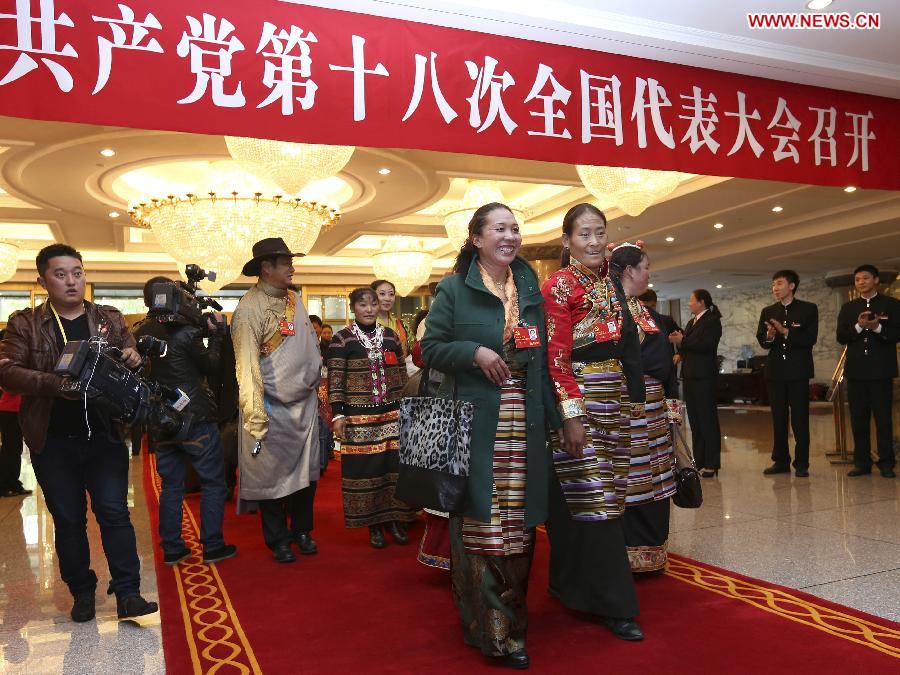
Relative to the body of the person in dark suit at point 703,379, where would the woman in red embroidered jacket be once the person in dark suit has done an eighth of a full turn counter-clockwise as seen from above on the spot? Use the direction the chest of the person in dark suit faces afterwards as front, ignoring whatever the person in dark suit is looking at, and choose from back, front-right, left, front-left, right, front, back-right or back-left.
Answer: front-left

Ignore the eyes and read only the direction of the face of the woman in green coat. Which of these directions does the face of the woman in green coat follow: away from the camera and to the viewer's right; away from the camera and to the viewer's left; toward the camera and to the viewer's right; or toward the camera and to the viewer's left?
toward the camera and to the viewer's right

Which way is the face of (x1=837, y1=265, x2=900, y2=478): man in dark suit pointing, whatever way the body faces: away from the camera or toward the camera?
toward the camera

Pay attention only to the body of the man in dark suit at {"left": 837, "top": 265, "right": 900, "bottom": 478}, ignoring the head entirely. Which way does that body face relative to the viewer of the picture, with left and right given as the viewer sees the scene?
facing the viewer

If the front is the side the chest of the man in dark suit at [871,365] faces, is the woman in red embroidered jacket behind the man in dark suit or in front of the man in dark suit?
in front

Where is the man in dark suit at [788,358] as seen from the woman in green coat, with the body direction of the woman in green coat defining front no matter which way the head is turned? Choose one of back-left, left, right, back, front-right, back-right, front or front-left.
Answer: left

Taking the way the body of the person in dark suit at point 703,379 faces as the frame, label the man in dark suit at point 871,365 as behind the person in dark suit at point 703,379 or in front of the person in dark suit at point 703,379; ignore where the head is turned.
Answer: behind

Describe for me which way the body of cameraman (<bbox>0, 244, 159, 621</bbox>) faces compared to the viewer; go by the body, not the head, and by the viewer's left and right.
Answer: facing the viewer and to the right of the viewer

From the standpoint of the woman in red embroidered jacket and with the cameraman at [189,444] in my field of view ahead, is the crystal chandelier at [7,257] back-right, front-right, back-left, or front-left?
front-right

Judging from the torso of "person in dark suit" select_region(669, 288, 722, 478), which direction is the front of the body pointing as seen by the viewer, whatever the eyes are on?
to the viewer's left

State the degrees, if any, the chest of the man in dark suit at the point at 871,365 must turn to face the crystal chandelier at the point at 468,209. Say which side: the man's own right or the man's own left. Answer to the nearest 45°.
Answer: approximately 90° to the man's own right

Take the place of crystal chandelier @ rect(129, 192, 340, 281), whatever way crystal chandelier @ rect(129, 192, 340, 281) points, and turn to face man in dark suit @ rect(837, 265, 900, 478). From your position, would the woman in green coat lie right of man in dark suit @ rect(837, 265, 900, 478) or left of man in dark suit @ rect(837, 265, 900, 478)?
right

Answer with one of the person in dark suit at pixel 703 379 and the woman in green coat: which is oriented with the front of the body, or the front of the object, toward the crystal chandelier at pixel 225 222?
the person in dark suit

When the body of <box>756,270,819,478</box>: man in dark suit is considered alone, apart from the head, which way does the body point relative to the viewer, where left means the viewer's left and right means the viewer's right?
facing the viewer and to the left of the viewer

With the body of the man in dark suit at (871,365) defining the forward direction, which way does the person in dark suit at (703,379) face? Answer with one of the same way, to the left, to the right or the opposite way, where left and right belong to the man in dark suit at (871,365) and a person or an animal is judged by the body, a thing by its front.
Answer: to the right
